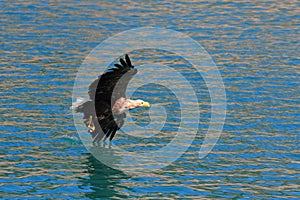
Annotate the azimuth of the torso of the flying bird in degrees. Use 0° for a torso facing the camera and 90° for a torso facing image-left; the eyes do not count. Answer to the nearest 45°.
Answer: approximately 270°
